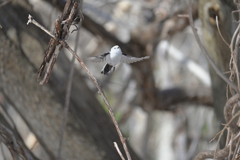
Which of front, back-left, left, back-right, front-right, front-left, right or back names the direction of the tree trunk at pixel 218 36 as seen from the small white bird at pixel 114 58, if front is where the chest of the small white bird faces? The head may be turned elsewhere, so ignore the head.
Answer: back-left
